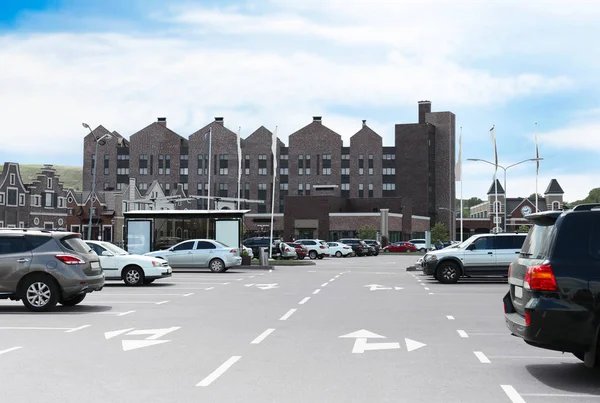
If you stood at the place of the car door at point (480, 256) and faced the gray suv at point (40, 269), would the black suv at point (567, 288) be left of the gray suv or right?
left

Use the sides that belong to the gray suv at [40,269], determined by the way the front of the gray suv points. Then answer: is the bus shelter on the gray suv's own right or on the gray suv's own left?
on the gray suv's own right

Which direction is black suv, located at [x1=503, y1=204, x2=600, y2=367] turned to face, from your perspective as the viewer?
facing away from the viewer and to the right of the viewer

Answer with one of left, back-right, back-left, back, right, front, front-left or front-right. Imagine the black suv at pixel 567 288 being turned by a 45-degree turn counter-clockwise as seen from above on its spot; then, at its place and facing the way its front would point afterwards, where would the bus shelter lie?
front-left

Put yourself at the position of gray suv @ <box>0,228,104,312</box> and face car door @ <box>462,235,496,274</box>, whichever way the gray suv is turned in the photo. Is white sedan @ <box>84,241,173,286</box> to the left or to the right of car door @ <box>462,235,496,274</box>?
left

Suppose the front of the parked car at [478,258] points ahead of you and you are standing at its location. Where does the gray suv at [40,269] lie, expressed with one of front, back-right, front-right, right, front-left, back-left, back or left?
front-left

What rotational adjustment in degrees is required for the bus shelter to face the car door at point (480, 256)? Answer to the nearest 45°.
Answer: approximately 45° to its left

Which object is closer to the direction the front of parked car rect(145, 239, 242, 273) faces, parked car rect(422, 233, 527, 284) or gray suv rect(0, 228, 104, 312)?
the gray suv

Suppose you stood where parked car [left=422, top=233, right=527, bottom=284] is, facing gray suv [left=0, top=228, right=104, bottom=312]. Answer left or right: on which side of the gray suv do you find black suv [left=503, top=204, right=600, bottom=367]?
left

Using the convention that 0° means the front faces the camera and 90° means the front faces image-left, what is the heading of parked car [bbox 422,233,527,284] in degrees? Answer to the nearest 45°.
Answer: approximately 90°

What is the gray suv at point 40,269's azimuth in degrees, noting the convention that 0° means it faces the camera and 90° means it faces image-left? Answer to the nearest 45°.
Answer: approximately 135°
